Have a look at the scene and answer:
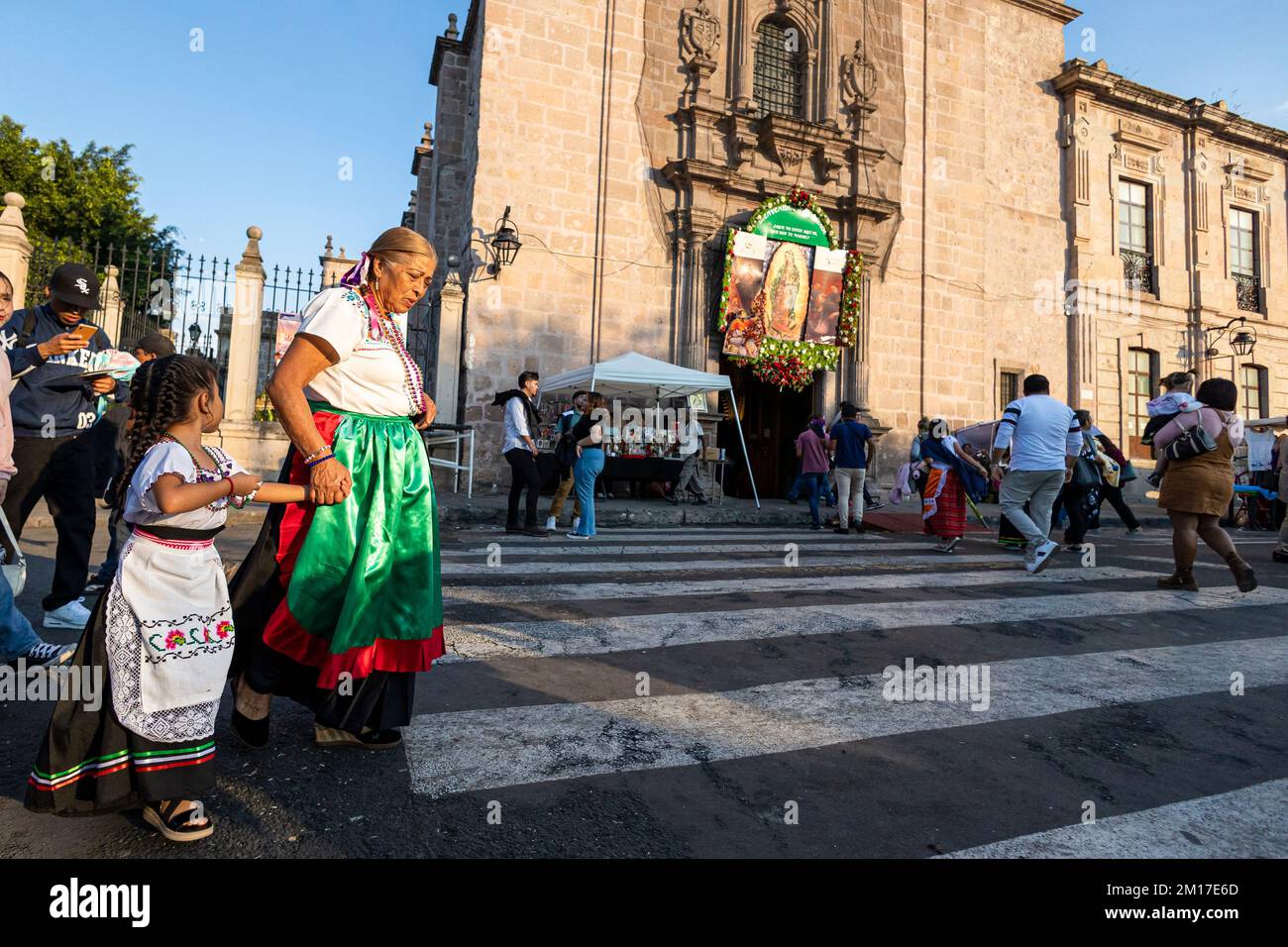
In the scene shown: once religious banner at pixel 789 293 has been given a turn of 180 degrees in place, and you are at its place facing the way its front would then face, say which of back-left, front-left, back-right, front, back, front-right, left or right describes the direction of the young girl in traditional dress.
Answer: back

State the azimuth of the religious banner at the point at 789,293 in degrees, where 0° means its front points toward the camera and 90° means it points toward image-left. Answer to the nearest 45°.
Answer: approximately 0°

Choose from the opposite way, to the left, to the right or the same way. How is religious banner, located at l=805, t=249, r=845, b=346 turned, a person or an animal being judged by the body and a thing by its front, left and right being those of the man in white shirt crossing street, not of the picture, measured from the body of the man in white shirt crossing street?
the opposite way

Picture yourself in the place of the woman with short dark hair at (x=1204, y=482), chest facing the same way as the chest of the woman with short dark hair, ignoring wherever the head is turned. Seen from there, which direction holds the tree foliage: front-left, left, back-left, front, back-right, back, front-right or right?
front-left

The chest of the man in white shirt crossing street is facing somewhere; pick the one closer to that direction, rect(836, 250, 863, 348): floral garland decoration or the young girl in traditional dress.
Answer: the floral garland decoration

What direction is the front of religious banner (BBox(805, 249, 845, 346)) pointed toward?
toward the camera

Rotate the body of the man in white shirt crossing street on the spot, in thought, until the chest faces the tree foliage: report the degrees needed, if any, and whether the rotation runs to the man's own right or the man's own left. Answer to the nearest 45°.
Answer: approximately 90° to the man's own left

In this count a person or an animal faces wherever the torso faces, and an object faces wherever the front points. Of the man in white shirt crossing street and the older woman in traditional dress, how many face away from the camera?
1

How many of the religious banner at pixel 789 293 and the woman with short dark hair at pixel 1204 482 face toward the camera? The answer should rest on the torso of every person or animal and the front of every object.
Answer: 1

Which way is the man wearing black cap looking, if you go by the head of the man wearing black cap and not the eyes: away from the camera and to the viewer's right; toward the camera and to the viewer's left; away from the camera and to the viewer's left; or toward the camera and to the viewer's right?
toward the camera and to the viewer's right

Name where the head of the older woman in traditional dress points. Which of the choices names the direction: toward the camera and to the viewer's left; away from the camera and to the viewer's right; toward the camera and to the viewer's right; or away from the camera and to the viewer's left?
toward the camera and to the viewer's right

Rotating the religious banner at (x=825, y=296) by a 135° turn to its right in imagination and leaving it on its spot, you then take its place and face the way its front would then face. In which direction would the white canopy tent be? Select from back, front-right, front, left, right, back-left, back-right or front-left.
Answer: left

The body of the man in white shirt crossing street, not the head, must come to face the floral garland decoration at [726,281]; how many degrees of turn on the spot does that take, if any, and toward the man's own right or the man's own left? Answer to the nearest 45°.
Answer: approximately 45° to the man's own left

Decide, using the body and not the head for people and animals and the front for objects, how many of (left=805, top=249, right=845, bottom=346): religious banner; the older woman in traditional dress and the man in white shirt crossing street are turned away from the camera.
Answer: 1
